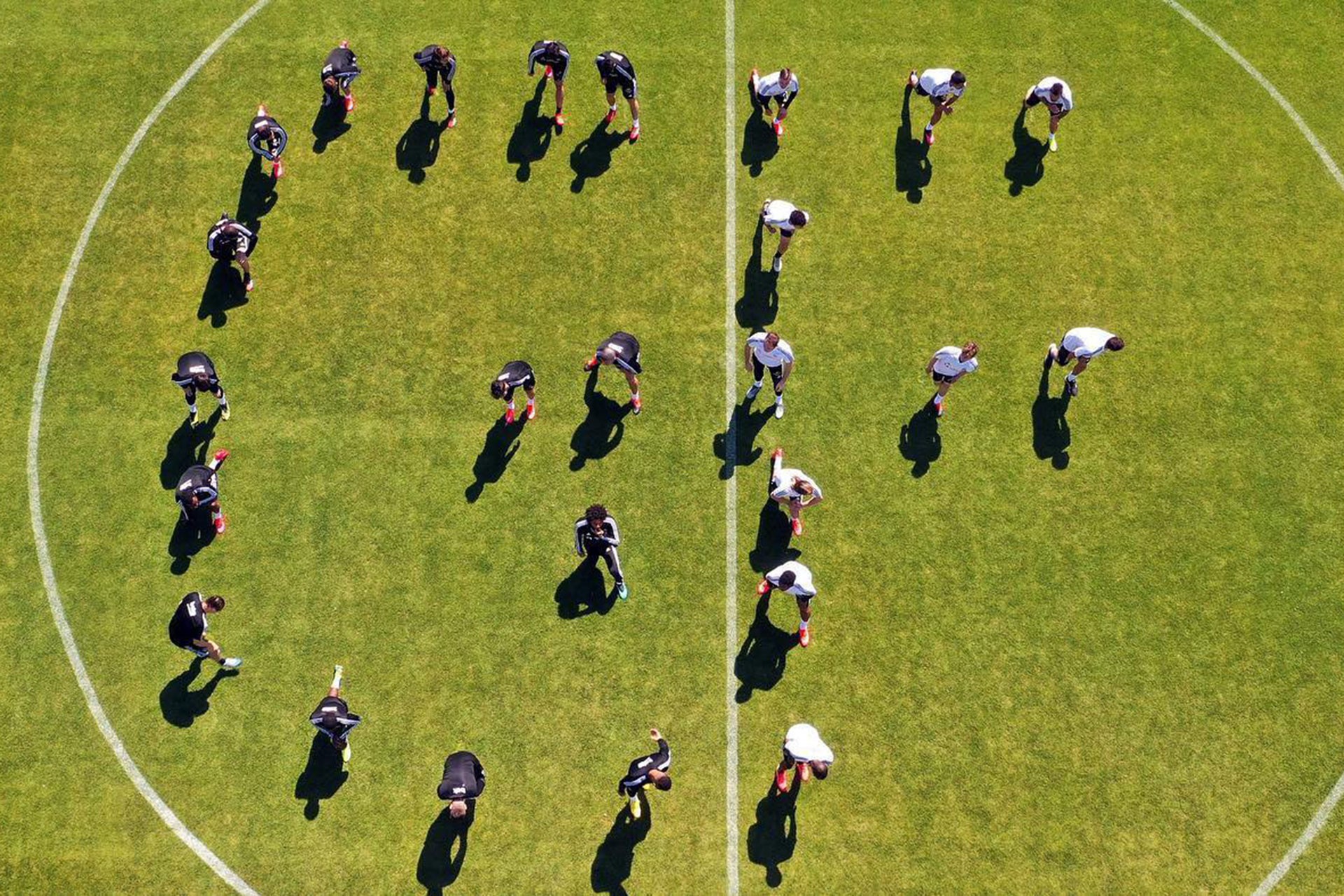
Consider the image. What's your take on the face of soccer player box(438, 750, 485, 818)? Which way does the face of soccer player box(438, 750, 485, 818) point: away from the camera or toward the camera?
toward the camera

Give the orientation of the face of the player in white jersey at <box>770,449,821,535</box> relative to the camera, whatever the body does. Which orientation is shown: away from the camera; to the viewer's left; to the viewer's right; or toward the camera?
to the viewer's right

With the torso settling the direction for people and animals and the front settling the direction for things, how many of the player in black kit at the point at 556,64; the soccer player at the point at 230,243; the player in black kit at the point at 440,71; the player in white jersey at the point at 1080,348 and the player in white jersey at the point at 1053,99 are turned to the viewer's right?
1

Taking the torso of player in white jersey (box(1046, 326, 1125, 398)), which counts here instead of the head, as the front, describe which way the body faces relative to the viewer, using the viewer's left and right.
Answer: facing to the right of the viewer

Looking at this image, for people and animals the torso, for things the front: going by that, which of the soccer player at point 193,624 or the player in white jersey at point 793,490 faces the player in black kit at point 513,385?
the soccer player

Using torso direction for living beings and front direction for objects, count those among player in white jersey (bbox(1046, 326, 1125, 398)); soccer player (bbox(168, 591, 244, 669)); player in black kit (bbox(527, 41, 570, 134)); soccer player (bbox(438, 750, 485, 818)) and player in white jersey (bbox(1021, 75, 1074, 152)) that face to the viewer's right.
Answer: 2

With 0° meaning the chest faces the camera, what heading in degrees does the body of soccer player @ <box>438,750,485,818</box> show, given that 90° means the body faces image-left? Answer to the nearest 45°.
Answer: approximately 0°

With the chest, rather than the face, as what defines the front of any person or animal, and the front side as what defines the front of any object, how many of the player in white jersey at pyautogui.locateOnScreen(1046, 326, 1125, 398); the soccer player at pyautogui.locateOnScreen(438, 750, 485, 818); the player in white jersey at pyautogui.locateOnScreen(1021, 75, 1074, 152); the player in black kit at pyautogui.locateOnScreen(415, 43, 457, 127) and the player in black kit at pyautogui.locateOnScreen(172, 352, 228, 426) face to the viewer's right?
1

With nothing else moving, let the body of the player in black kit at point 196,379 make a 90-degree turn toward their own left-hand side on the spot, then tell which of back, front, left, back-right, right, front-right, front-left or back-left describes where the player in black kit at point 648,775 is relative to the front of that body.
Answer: front-right

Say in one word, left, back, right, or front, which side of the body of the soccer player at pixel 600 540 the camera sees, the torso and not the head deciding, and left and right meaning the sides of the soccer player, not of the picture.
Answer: front

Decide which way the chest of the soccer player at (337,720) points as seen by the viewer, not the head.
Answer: toward the camera
